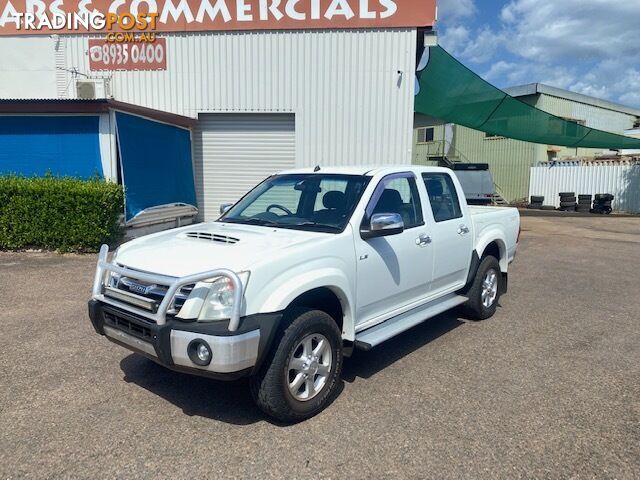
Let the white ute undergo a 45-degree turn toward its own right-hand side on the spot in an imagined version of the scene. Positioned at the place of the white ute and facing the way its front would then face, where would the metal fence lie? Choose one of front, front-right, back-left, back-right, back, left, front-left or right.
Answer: back-right

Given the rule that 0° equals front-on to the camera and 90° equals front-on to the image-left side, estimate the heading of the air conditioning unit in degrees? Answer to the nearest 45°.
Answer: approximately 0°

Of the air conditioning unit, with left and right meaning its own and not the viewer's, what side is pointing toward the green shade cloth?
left

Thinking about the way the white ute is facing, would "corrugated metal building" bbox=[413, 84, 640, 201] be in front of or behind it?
behind

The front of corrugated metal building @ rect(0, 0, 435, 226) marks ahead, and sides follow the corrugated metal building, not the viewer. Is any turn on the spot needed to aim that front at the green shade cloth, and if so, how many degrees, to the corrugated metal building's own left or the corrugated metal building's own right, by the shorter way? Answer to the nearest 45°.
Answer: approximately 90° to the corrugated metal building's own left

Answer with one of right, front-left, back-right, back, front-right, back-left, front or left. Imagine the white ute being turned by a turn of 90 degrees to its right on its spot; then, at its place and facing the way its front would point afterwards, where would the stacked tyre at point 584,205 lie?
right

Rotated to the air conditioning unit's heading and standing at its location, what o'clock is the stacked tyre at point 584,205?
The stacked tyre is roughly at 9 o'clock from the air conditioning unit.

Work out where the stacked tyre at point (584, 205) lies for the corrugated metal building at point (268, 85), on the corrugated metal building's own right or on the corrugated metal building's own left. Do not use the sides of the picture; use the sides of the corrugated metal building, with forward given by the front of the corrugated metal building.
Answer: on the corrugated metal building's own left
